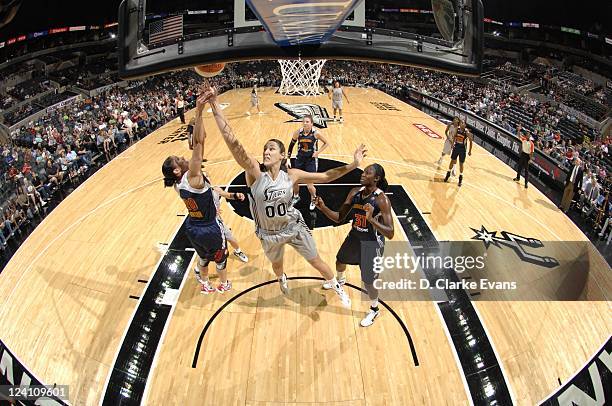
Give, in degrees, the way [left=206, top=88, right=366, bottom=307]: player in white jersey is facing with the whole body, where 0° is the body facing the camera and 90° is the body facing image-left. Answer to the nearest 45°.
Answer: approximately 0°

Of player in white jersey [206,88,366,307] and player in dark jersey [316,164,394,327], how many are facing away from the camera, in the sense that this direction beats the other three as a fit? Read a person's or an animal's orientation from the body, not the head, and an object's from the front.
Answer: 0

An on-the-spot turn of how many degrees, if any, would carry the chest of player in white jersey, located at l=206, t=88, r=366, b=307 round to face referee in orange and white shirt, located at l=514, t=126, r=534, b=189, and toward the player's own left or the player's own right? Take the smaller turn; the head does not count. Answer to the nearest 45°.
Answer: approximately 135° to the player's own left

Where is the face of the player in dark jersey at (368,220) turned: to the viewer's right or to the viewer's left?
to the viewer's left

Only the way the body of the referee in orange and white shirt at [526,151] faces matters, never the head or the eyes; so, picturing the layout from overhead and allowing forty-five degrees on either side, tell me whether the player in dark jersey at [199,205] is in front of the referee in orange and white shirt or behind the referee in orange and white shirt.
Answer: in front

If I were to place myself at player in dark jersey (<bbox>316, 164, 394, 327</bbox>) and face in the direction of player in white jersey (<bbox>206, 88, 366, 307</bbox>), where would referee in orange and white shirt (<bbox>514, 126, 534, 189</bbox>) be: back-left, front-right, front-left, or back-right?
back-right

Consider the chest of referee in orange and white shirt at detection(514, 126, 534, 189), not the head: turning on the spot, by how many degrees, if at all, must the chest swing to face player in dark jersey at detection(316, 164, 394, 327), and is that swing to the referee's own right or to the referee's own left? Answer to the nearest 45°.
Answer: approximately 45° to the referee's own left

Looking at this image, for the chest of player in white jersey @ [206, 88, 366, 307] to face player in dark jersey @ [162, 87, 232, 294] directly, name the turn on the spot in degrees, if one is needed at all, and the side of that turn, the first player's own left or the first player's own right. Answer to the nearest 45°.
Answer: approximately 135° to the first player's own right

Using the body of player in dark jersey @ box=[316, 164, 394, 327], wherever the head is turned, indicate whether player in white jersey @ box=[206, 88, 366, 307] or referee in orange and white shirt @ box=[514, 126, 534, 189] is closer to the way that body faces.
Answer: the player in white jersey

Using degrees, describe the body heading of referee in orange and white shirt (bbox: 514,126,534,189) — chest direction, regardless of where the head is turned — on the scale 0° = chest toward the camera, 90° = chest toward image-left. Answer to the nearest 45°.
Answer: approximately 45°

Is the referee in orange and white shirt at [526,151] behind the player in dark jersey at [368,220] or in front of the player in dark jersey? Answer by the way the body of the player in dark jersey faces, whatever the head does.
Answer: behind
